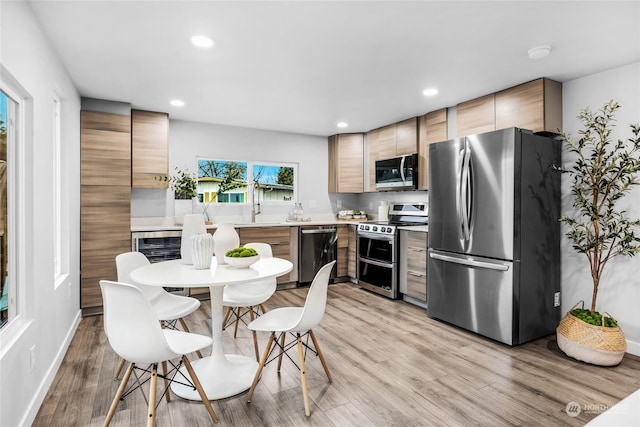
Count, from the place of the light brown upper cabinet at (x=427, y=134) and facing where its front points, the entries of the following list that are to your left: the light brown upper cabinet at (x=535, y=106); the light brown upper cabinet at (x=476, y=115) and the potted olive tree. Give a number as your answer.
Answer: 3

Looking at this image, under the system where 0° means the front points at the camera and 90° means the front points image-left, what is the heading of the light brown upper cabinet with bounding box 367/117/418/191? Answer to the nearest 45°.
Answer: approximately 45°

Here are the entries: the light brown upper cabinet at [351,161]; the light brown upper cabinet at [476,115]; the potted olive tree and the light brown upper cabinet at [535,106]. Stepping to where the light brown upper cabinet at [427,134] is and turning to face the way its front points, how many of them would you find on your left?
3

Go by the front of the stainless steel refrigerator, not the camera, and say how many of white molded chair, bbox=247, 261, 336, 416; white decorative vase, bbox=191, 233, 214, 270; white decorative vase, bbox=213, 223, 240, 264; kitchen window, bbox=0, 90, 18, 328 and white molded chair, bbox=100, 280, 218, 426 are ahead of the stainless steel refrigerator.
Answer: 5

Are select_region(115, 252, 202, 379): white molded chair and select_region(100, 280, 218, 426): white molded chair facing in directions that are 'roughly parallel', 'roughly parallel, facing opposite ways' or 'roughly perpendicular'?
roughly perpendicular

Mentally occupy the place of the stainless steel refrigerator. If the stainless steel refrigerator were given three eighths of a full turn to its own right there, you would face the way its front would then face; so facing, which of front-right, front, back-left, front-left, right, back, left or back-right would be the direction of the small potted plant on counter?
left

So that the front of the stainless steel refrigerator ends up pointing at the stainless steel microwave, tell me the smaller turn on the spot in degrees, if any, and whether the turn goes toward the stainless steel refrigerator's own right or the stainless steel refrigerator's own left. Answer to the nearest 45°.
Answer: approximately 90° to the stainless steel refrigerator's own right

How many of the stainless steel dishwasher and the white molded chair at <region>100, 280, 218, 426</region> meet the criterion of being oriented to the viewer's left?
0

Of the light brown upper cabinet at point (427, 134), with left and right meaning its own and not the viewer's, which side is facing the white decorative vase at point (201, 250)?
front

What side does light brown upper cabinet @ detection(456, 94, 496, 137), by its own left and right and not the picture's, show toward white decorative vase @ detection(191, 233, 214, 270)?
front

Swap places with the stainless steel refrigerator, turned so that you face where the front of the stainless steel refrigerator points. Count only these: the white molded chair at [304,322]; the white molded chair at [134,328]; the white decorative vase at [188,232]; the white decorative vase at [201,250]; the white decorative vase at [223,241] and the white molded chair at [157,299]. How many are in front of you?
6

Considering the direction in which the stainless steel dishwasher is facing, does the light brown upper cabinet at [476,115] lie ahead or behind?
ahead

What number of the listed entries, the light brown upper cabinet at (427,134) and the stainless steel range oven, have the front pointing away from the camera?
0
